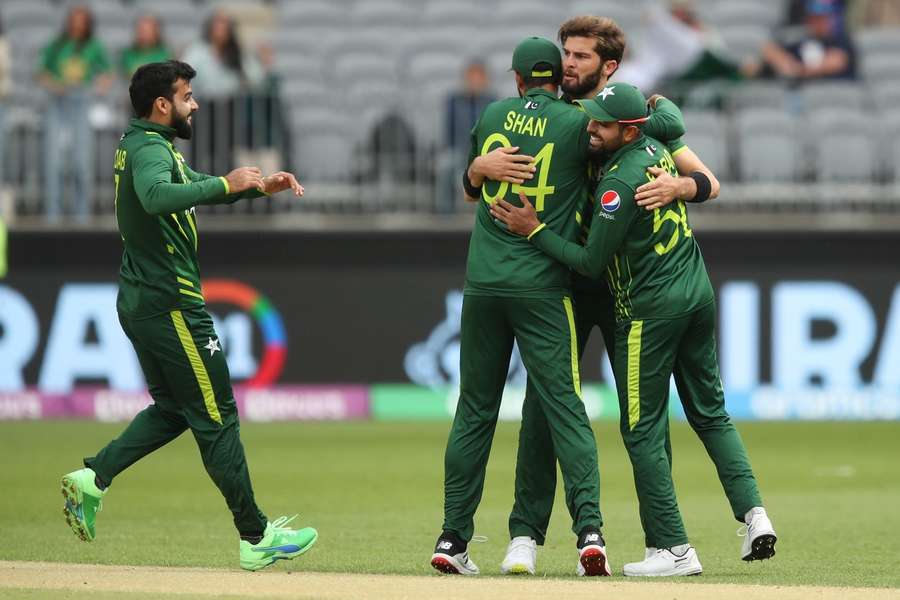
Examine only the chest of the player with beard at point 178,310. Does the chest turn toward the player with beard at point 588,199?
yes

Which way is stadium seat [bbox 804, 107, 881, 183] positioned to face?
toward the camera

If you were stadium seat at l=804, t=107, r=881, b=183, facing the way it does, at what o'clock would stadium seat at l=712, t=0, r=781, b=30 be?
stadium seat at l=712, t=0, r=781, b=30 is roughly at 5 o'clock from stadium seat at l=804, t=107, r=881, b=183.

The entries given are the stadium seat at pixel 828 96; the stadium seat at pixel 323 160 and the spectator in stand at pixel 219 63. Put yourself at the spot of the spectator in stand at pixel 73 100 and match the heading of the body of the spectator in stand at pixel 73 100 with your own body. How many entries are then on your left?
3

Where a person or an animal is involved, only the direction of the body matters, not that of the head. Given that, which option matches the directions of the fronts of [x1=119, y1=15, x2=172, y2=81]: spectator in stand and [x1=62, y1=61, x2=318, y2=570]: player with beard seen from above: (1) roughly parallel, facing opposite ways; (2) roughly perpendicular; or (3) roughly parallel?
roughly perpendicular

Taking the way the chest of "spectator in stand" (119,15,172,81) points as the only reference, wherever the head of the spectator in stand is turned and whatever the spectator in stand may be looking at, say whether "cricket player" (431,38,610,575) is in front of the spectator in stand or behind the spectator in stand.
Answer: in front

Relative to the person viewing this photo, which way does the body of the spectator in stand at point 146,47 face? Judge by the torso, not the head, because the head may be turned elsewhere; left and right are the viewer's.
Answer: facing the viewer

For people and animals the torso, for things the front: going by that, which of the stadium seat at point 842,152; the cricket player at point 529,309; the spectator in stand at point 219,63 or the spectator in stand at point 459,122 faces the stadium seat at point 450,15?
the cricket player

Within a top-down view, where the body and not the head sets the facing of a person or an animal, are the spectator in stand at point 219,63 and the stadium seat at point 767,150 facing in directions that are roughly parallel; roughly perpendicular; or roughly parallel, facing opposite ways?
roughly parallel

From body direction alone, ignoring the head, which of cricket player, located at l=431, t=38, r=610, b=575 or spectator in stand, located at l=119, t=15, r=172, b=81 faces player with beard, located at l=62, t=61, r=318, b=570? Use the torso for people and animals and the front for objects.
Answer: the spectator in stand

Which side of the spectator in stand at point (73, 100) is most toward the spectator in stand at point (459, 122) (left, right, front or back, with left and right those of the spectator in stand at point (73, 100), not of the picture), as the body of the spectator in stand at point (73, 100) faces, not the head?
left

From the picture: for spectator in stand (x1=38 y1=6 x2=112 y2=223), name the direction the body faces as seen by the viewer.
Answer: toward the camera

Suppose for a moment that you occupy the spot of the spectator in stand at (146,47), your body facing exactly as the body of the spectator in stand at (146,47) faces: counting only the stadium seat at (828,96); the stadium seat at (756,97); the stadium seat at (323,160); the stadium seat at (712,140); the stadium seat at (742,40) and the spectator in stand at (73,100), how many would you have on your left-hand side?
5

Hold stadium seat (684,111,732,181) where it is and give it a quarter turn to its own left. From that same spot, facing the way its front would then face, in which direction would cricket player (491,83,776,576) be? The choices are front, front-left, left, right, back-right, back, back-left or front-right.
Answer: right

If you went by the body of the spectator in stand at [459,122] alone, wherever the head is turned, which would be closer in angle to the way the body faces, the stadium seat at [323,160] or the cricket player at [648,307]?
the cricket player

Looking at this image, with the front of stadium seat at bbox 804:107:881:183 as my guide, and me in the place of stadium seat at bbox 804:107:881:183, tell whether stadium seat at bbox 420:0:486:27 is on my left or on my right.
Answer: on my right

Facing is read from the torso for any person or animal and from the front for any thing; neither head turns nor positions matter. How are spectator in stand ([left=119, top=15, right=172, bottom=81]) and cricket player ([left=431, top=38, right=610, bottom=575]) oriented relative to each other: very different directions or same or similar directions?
very different directions

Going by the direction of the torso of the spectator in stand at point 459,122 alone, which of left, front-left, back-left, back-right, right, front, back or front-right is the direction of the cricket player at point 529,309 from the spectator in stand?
front

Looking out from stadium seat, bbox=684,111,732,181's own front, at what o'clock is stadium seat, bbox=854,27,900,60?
stadium seat, bbox=854,27,900,60 is roughly at 7 o'clock from stadium seat, bbox=684,111,732,181.

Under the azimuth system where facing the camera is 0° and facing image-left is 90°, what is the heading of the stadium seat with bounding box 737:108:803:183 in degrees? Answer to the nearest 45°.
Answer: approximately 0°

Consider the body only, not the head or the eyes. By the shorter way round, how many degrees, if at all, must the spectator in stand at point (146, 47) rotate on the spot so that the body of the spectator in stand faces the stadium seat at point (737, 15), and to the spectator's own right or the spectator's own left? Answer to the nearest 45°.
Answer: approximately 90° to the spectator's own left

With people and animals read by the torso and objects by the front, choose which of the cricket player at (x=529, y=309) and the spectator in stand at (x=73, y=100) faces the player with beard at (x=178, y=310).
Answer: the spectator in stand

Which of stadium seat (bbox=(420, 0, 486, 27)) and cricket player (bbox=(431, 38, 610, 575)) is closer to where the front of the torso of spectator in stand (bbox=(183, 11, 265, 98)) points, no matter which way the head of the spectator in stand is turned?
the cricket player
